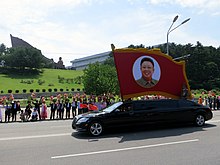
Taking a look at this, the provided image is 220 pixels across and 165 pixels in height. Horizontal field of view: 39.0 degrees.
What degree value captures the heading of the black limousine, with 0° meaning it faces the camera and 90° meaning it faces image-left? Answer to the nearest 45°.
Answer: approximately 45°
